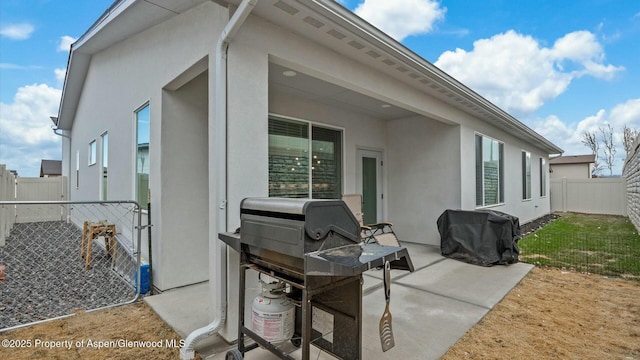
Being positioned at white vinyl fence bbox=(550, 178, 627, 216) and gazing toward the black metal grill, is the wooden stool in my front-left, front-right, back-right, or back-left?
front-right

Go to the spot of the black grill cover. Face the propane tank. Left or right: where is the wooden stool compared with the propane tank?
right

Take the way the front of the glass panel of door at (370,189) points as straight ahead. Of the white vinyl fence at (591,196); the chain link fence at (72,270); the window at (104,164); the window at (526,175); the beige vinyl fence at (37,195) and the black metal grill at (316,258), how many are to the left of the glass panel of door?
2

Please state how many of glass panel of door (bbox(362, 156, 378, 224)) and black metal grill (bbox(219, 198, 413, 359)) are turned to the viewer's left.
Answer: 0

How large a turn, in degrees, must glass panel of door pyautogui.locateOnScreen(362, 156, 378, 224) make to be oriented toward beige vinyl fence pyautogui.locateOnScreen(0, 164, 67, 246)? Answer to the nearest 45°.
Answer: approximately 135° to its right

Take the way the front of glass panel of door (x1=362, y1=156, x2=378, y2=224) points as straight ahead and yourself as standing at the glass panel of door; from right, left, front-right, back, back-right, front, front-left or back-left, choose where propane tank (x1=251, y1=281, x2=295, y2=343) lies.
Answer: front-right

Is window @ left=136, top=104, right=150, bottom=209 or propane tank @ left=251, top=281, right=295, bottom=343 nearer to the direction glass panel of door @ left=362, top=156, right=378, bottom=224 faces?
the propane tank

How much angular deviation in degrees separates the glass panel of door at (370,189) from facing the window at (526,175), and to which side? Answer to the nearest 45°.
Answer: approximately 90° to its left
